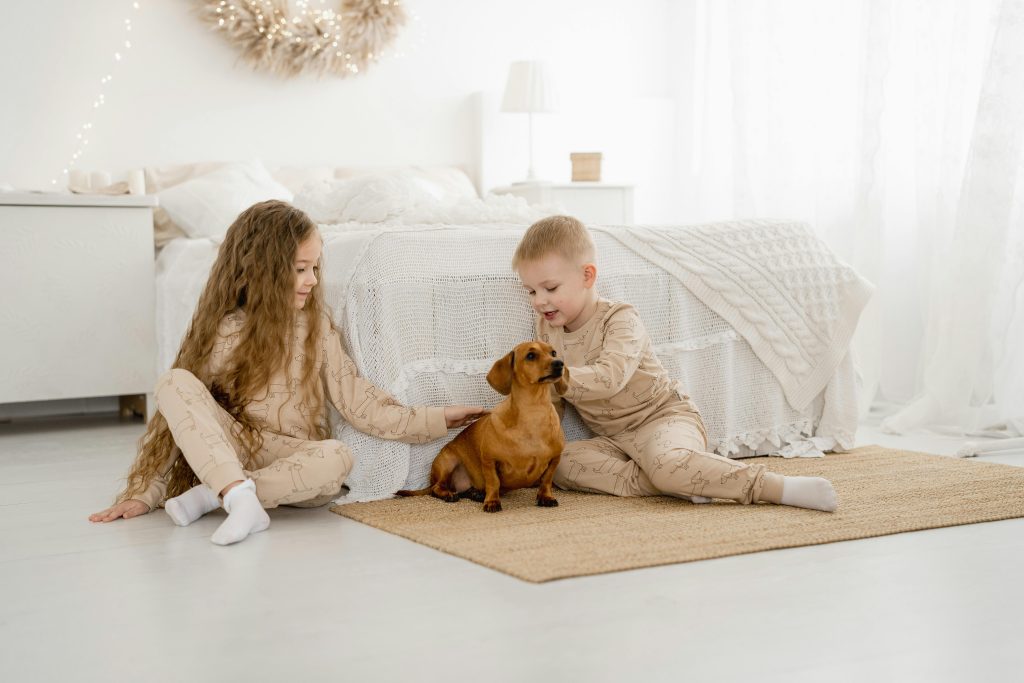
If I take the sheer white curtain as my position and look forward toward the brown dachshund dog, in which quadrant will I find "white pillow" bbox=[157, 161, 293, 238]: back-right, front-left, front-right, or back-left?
front-right

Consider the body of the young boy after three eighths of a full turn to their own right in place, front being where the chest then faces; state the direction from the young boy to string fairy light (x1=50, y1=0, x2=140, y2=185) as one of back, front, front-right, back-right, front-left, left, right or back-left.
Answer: front-left

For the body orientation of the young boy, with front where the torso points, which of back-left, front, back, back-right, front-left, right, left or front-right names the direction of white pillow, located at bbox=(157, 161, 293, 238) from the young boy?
right

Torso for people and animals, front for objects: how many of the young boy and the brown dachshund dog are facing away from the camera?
0

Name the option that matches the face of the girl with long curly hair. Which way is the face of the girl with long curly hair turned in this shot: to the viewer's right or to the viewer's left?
to the viewer's right

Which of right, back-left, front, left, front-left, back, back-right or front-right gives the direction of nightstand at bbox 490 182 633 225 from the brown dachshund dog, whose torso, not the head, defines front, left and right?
back-left

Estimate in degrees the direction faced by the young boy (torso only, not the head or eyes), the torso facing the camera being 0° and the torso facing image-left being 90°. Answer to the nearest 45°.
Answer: approximately 45°

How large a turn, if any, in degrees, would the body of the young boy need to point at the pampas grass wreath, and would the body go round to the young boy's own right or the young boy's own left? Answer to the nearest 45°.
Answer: approximately 90° to the young boy's own right

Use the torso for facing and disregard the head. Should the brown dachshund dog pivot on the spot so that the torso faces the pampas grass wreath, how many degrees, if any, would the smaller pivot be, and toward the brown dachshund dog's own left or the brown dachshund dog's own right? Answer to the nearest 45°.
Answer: approximately 135° to the brown dachshund dog's own left

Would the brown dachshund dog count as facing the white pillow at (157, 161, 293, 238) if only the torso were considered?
no

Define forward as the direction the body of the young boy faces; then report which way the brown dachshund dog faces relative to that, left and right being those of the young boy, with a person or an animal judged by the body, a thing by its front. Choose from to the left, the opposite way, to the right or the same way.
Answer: to the left

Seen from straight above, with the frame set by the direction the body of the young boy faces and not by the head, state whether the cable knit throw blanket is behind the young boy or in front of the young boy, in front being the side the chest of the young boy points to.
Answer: behind

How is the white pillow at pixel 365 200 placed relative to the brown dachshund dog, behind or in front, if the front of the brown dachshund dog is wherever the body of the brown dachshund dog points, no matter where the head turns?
behind

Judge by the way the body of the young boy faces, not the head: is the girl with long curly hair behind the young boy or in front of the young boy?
in front

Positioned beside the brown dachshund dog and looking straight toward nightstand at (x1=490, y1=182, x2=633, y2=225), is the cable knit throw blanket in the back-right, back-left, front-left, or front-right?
front-right

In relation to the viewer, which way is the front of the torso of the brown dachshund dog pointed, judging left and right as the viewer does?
facing the viewer and to the right of the viewer
